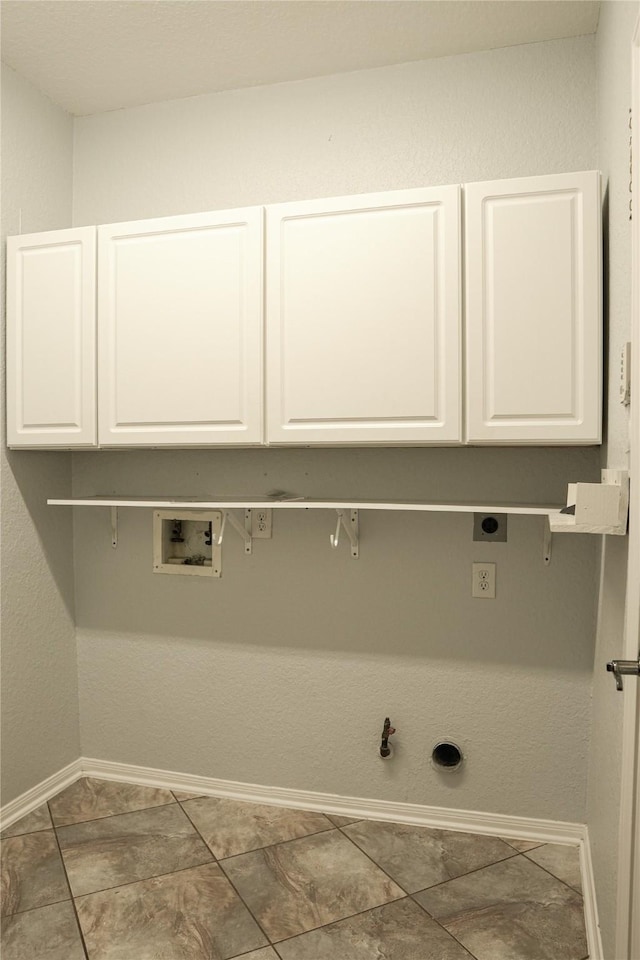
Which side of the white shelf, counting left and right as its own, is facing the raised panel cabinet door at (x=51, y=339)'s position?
right

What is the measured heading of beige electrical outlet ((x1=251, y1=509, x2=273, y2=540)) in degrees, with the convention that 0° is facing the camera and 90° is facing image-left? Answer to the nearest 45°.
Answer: approximately 0°

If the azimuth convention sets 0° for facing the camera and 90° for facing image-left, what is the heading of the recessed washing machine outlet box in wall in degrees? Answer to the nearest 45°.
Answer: approximately 0°

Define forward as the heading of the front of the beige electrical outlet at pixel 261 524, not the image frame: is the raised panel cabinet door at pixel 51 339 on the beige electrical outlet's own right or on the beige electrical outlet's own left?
on the beige electrical outlet's own right

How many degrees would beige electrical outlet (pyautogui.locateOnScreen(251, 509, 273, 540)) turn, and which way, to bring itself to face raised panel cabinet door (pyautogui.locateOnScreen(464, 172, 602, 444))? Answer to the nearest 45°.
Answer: approximately 45° to its left
